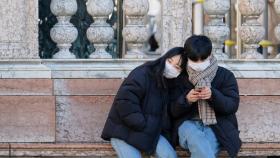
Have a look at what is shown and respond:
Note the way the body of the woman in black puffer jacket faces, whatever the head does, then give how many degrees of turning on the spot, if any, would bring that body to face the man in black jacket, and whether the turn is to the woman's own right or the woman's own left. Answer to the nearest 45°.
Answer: approximately 45° to the woman's own left

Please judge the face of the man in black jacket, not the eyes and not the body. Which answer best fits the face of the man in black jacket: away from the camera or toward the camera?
toward the camera

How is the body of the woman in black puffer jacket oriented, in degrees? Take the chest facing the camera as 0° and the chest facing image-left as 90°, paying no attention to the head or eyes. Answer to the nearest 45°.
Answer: approximately 315°

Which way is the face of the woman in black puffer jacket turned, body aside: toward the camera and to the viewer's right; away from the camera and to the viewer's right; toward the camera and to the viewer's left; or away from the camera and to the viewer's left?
toward the camera and to the viewer's right
